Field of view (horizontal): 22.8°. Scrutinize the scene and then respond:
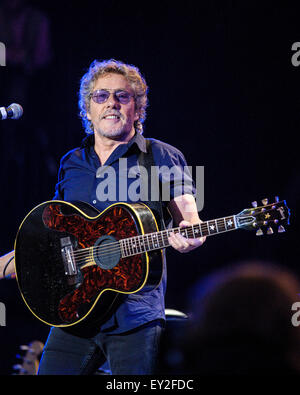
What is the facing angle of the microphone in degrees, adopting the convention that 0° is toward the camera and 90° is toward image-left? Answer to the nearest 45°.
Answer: approximately 270°
